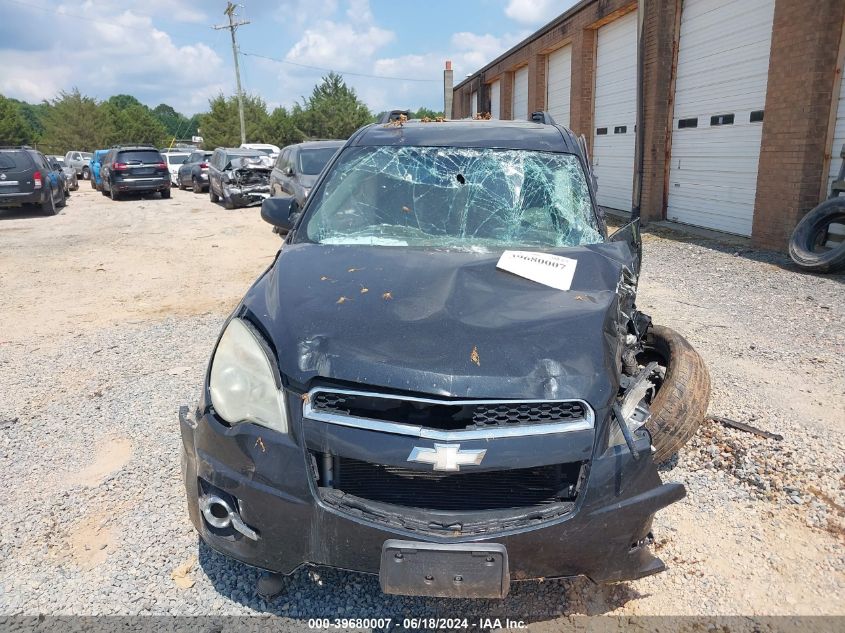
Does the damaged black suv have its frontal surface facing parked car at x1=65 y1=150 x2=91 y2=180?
no

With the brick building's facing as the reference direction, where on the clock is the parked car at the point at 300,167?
The parked car is roughly at 1 o'clock from the brick building.

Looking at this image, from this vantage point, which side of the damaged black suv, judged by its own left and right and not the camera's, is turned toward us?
front

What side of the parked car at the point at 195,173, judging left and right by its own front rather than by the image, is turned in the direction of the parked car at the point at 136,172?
left

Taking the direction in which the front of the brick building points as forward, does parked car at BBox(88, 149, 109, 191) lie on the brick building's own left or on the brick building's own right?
on the brick building's own right

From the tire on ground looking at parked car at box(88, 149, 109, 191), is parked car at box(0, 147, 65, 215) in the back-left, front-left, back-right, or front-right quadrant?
front-left

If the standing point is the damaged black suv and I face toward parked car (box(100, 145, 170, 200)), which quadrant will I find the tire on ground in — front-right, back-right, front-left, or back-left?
front-right

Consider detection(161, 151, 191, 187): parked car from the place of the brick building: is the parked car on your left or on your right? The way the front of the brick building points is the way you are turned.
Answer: on your right

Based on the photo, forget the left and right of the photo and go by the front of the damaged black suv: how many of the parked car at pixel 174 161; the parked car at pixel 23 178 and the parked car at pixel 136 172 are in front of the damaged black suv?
0

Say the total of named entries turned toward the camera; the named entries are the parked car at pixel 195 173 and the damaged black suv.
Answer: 1

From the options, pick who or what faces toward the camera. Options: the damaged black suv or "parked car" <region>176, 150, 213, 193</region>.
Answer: the damaged black suv

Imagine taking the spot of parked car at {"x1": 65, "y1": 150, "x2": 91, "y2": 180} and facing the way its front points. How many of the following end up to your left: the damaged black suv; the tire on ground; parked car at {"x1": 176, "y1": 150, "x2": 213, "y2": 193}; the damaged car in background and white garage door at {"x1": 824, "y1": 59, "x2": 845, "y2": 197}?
0

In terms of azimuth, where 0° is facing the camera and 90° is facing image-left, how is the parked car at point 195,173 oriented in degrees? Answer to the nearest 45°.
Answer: approximately 135°

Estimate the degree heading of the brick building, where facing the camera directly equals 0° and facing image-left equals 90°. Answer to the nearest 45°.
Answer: approximately 45°

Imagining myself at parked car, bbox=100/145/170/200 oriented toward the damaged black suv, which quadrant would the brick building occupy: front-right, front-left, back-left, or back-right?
front-left
